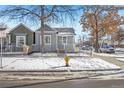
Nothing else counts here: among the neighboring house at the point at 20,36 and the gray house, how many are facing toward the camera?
2

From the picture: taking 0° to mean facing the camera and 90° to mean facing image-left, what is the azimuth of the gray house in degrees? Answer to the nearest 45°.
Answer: approximately 0°

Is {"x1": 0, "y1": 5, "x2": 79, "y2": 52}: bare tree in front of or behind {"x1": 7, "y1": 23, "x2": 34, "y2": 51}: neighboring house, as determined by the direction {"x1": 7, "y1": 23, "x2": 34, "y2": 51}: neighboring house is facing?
in front

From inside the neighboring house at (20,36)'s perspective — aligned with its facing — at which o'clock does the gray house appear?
The gray house is roughly at 10 o'clock from the neighboring house.

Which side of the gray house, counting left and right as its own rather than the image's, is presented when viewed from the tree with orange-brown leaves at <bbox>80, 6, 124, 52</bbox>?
left

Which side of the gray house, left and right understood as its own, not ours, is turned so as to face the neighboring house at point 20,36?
right

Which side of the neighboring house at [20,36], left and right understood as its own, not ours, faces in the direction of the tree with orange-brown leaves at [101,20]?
left
